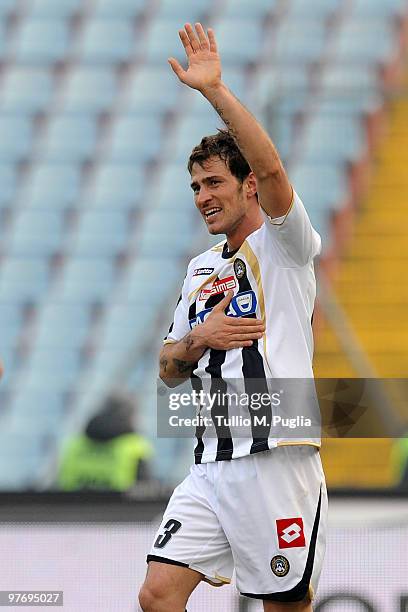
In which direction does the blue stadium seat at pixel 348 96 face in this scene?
toward the camera

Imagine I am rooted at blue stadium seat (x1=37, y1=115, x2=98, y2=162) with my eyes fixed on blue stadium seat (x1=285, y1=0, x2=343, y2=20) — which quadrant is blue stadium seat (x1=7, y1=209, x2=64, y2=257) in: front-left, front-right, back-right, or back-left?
back-right

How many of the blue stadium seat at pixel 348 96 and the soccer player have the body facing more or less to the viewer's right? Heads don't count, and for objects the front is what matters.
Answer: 0

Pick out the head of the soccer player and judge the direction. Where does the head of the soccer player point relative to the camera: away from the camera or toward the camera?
toward the camera

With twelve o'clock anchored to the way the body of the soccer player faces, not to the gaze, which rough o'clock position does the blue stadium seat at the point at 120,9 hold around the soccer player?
The blue stadium seat is roughly at 4 o'clock from the soccer player.

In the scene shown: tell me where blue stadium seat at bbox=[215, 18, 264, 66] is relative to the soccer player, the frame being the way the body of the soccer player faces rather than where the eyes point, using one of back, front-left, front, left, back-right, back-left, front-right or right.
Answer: back-right

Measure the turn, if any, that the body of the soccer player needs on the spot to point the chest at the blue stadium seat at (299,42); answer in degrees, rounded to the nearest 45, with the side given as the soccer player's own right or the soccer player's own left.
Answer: approximately 135° to the soccer player's own right

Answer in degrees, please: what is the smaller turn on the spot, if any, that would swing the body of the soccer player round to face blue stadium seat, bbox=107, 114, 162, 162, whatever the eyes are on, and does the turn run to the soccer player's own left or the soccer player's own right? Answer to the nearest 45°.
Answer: approximately 135° to the soccer player's own right
